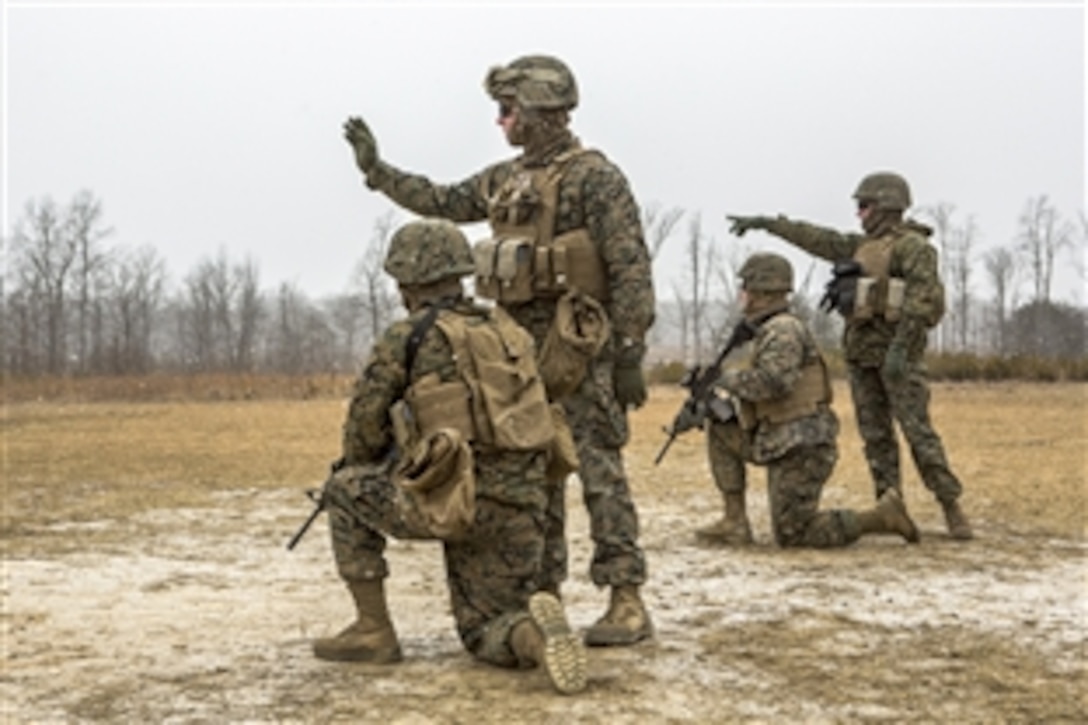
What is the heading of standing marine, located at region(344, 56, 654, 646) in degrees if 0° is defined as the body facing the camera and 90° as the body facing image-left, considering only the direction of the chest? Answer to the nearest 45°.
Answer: approximately 45°

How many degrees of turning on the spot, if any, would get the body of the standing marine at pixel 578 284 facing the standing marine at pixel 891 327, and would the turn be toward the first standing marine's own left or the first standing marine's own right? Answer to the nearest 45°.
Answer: approximately 180°

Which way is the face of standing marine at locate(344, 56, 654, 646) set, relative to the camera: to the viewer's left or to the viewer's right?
to the viewer's left

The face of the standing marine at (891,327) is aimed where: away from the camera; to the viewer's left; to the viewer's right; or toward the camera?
to the viewer's left

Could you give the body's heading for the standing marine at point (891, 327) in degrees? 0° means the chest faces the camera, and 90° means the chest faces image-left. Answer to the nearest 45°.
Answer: approximately 45°

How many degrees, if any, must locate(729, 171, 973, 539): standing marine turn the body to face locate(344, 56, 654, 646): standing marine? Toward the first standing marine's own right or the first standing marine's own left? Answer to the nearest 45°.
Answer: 0° — they already face them
